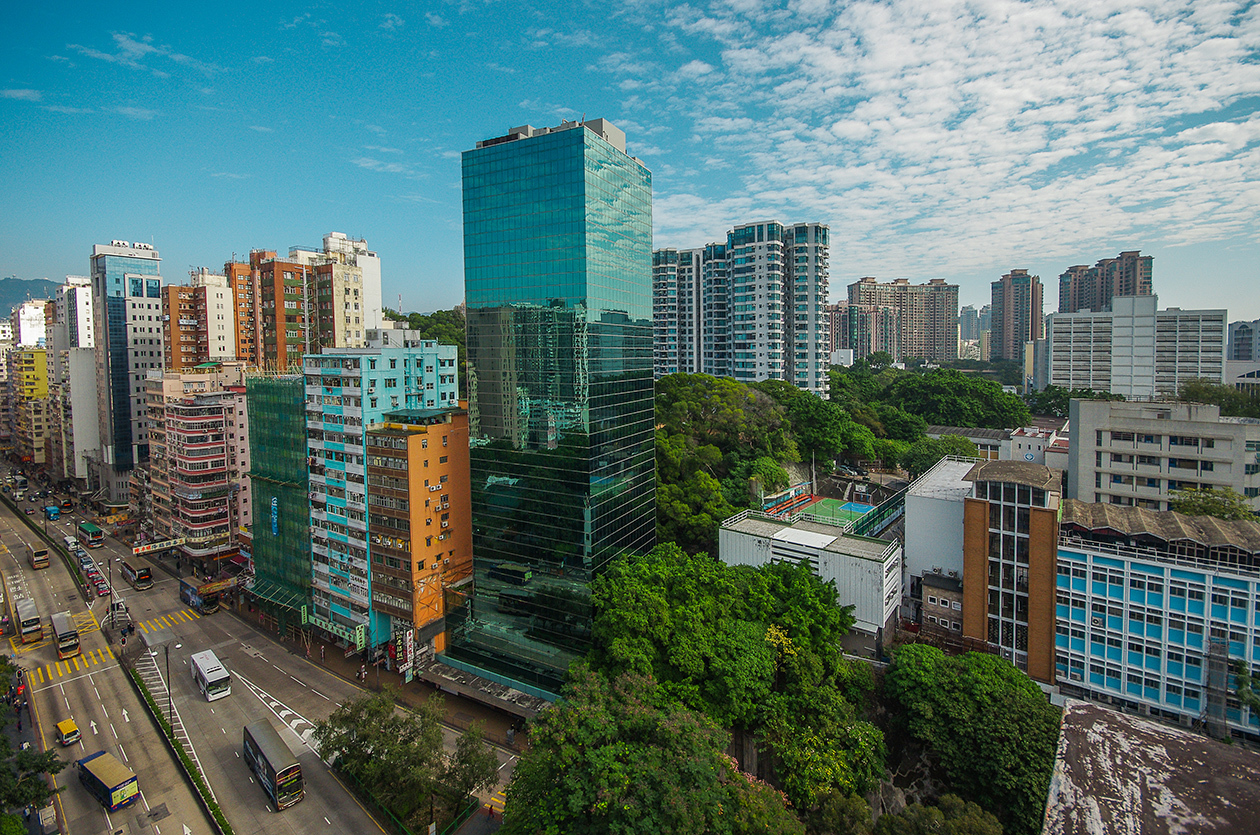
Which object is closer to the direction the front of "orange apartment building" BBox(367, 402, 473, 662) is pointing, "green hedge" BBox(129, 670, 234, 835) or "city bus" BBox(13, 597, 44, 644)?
the green hedge

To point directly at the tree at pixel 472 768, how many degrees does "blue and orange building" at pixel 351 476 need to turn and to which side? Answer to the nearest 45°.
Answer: approximately 45° to its left

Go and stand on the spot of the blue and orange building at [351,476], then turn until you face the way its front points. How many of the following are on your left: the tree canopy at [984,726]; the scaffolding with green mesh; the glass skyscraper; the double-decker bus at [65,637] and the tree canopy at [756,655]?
3

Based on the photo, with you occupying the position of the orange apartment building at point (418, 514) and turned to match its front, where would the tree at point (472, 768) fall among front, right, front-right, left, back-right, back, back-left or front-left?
front-left

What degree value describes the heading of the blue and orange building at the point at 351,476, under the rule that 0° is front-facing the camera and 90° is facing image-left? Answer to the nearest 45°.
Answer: approximately 45°

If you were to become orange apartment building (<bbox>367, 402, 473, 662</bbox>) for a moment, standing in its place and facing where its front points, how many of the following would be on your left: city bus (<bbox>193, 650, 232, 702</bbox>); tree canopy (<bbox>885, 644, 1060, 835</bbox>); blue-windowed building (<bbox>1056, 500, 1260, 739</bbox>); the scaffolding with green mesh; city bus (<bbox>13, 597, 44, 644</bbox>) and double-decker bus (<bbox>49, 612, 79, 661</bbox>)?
2

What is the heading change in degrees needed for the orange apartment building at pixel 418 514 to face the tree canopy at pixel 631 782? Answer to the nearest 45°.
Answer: approximately 45° to its left

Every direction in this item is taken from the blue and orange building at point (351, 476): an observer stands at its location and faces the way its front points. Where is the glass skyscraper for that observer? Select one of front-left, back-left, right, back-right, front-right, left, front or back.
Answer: left

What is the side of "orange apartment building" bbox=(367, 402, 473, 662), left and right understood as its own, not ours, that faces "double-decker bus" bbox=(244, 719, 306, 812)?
front

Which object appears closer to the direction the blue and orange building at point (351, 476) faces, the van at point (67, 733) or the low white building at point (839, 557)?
the van

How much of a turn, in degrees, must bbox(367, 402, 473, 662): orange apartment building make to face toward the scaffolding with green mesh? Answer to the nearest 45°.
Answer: approximately 90° to its right

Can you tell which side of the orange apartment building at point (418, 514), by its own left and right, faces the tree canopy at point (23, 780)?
front

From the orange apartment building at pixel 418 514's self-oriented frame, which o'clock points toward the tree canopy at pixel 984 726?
The tree canopy is roughly at 9 o'clock from the orange apartment building.

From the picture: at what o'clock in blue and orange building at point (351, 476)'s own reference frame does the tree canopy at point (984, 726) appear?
The tree canopy is roughly at 9 o'clock from the blue and orange building.

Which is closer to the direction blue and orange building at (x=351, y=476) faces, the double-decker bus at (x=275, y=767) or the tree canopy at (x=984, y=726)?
the double-decker bus

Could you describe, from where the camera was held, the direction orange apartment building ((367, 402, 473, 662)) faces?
facing the viewer and to the left of the viewer
